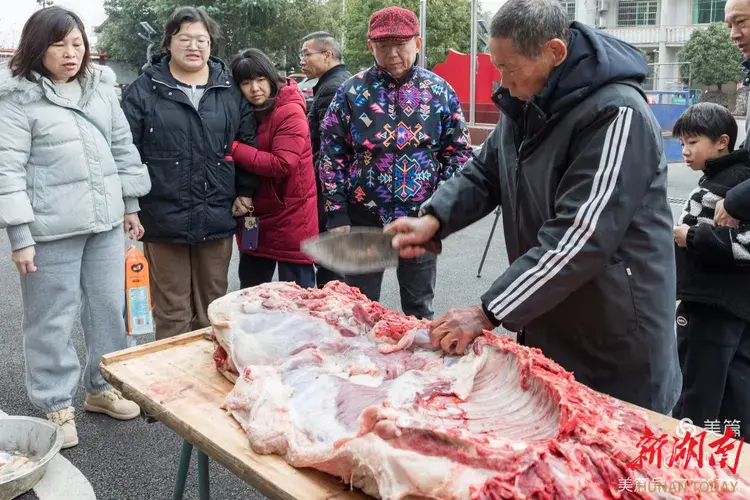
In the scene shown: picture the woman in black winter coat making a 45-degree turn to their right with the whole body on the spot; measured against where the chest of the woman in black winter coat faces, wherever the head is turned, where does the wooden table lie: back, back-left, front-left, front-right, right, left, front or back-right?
front-left

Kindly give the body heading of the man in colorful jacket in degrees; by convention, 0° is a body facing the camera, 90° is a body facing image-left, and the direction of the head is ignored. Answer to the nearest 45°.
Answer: approximately 0°

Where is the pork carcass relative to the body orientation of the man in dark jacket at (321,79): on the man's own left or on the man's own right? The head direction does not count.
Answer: on the man's own left

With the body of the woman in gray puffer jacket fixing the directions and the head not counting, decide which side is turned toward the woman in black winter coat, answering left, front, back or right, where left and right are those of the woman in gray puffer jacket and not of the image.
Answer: left

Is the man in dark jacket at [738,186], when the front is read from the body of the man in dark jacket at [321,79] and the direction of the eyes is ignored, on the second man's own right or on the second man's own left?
on the second man's own left

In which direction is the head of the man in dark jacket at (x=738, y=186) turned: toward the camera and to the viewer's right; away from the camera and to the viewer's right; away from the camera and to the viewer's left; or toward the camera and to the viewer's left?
toward the camera and to the viewer's left

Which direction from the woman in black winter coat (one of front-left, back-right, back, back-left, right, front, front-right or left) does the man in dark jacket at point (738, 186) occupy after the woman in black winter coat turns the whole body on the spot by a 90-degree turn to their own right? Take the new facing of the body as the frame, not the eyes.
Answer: back-left

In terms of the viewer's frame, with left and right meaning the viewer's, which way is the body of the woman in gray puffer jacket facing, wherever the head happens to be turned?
facing the viewer and to the right of the viewer

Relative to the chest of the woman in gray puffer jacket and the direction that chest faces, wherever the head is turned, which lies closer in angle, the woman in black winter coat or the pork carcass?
the pork carcass

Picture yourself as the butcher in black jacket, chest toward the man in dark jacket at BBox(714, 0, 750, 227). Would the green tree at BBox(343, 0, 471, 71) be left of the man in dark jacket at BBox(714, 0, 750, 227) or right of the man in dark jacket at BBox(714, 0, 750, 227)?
left

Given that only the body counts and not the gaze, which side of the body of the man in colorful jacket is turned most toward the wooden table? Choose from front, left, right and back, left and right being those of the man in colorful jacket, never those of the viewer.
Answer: front
